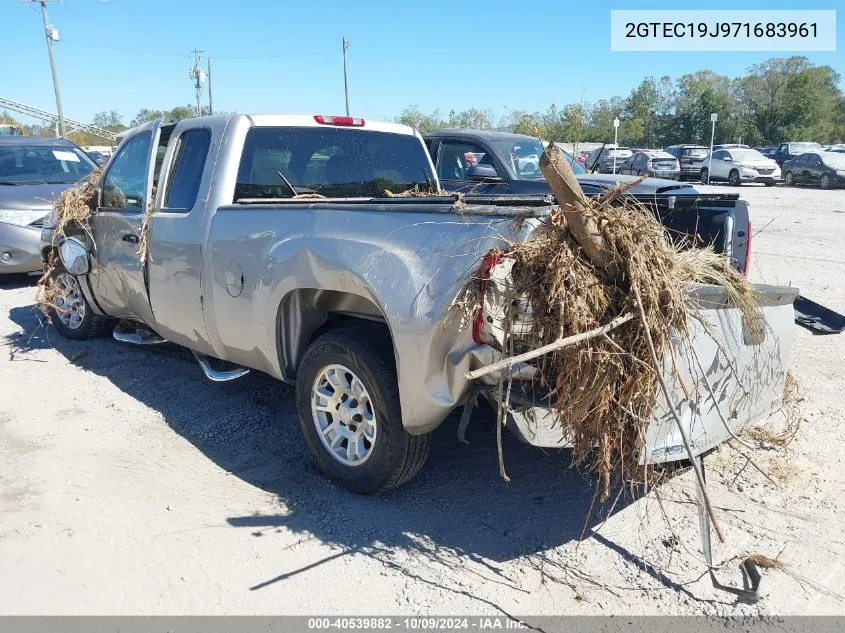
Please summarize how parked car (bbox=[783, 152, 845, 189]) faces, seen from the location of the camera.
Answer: facing the viewer and to the right of the viewer

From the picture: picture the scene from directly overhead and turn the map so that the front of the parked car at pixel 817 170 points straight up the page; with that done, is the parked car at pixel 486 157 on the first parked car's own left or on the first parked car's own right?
on the first parked car's own right

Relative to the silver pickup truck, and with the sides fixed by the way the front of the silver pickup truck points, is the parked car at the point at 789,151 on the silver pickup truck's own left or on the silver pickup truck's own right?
on the silver pickup truck's own right

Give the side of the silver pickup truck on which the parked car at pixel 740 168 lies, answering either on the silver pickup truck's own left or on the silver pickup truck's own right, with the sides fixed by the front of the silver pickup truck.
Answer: on the silver pickup truck's own right

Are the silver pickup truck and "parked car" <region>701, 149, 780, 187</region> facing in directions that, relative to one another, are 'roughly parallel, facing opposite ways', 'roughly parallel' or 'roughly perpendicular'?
roughly parallel, facing opposite ways

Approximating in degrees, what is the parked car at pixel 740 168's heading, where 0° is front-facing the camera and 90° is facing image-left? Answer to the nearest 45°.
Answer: approximately 315°
